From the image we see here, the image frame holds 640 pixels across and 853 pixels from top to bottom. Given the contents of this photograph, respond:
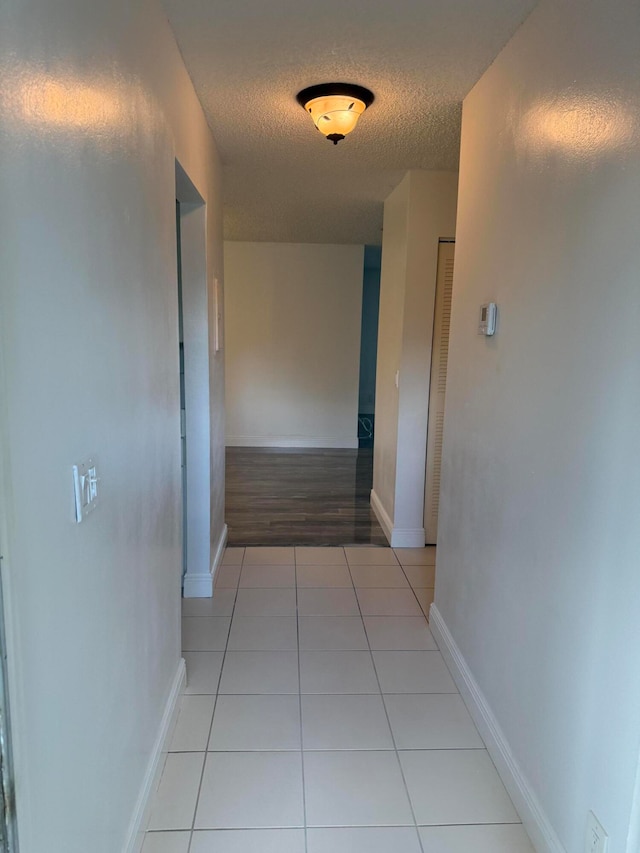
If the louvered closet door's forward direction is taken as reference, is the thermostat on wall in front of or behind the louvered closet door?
in front

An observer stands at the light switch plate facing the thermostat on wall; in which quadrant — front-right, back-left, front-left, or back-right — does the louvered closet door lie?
front-left

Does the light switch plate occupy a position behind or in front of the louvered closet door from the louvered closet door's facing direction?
in front

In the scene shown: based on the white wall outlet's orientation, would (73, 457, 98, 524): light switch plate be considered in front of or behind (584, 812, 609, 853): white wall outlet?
in front
